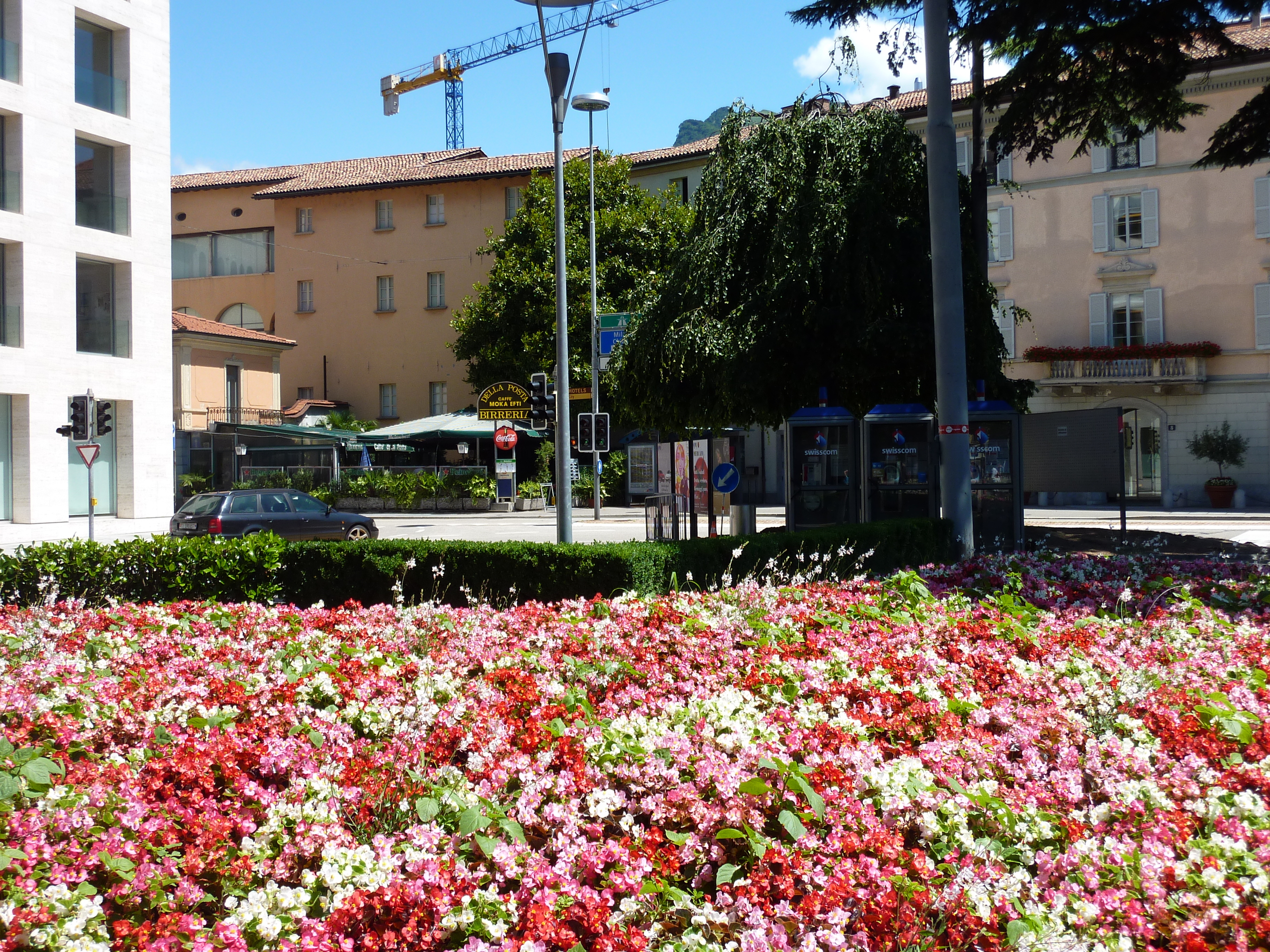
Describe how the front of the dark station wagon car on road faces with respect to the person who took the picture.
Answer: facing away from the viewer and to the right of the viewer

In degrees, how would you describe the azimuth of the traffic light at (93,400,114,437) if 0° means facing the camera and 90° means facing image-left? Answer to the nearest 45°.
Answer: approximately 315°

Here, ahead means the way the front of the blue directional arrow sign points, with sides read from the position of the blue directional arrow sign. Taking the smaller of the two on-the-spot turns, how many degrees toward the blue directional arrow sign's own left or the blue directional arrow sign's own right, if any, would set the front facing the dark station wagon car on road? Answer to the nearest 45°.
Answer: approximately 135° to the blue directional arrow sign's own right

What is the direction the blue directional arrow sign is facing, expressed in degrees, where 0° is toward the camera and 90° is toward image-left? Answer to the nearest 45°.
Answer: approximately 0°

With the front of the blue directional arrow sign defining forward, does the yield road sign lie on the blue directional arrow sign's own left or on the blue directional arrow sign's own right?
on the blue directional arrow sign's own right

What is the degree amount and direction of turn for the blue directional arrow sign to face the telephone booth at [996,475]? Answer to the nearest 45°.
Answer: approximately 90° to its left

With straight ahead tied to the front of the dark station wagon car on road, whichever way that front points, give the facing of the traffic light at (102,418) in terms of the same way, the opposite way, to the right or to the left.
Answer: to the right
